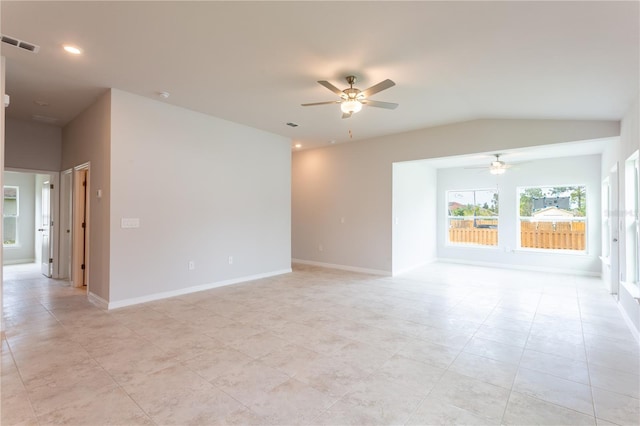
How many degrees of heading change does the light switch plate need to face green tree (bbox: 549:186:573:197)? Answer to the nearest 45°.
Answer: approximately 90° to its left

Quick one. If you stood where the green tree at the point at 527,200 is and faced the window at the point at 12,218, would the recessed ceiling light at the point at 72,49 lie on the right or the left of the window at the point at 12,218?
left

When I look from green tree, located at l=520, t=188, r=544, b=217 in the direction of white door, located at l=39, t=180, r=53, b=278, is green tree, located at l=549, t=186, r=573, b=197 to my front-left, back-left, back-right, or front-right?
back-left

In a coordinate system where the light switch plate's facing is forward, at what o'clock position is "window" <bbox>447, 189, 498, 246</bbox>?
The window is roughly at 9 o'clock from the light switch plate.

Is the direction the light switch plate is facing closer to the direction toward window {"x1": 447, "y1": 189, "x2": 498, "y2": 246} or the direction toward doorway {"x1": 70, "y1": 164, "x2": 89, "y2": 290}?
the window

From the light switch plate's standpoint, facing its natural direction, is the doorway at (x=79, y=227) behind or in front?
behind

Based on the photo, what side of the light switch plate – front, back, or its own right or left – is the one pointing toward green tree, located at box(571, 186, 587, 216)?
left

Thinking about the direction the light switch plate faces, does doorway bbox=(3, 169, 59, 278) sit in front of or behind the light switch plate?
behind

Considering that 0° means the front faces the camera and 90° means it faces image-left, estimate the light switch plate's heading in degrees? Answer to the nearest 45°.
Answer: approximately 0°

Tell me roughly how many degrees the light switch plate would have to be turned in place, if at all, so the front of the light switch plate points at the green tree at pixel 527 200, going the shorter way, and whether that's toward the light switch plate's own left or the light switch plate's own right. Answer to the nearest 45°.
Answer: approximately 90° to the light switch plate's own left

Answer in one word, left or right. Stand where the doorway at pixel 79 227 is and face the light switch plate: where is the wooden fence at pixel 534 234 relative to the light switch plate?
left
